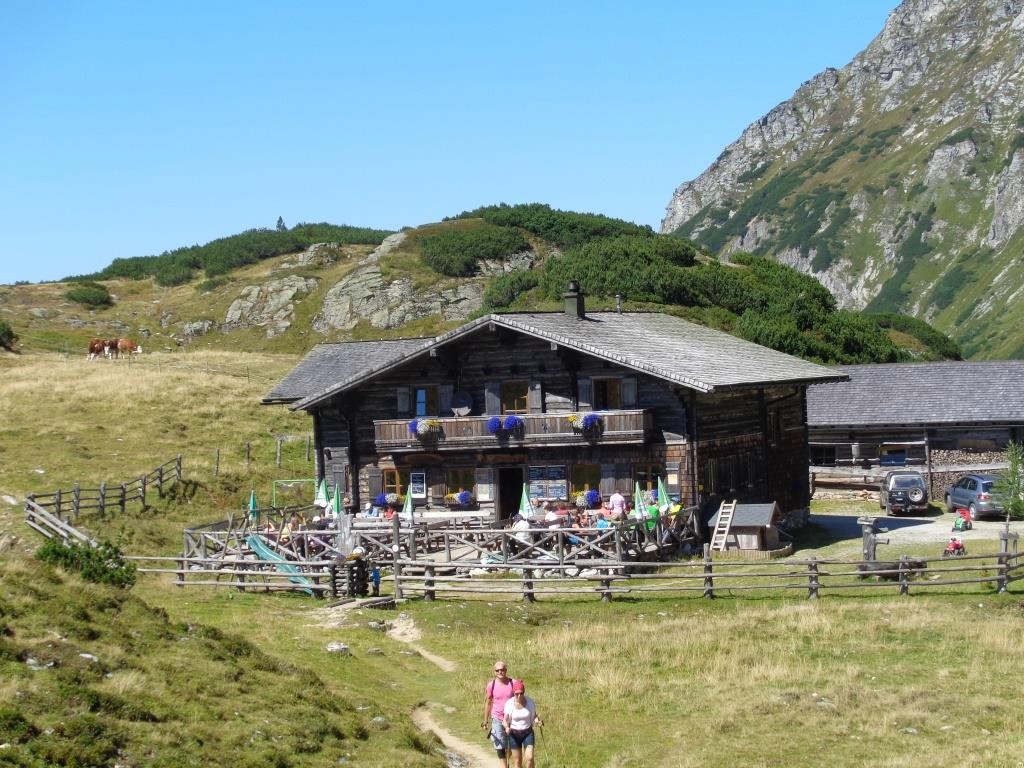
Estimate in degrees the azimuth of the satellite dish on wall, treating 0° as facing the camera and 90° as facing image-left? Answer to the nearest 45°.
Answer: approximately 0°

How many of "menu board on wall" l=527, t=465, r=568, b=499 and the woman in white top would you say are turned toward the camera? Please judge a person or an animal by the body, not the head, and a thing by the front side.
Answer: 2

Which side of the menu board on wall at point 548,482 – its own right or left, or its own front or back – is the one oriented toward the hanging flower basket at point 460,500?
right

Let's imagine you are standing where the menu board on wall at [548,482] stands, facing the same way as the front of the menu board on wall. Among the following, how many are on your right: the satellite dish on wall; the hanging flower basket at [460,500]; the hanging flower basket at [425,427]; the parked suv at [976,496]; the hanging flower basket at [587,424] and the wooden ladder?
3

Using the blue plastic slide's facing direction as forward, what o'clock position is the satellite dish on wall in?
The satellite dish on wall is roughly at 9 o'clock from the blue plastic slide.

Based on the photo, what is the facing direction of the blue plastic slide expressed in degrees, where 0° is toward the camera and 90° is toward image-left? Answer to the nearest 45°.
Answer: approximately 315°

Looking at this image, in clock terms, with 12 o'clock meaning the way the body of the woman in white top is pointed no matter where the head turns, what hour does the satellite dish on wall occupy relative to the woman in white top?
The satellite dish on wall is roughly at 6 o'clock from the woman in white top.

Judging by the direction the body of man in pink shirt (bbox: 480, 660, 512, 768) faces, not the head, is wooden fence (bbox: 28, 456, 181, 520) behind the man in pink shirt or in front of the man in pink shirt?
behind

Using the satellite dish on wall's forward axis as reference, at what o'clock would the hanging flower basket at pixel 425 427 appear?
The hanging flower basket is roughly at 2 o'clock from the satellite dish on wall.

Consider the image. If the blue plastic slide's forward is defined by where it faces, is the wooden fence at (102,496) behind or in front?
behind

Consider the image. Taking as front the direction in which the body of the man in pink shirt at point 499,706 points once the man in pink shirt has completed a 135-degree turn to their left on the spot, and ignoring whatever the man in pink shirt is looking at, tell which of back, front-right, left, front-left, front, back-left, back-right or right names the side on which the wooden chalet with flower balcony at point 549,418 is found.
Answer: front-left
